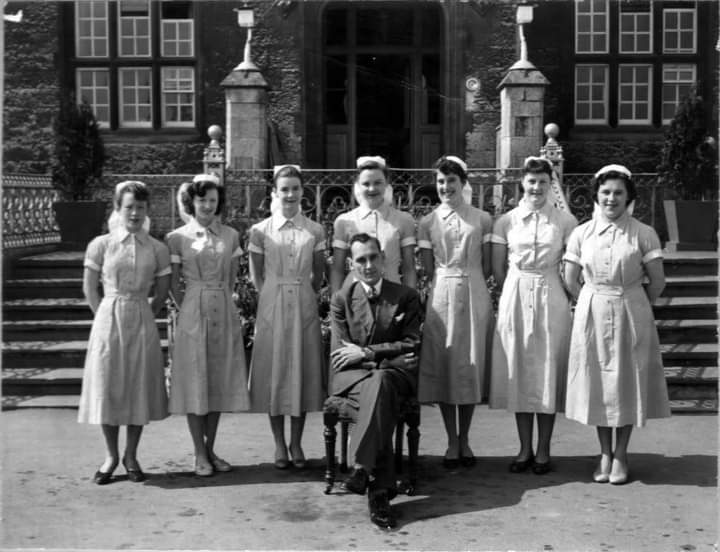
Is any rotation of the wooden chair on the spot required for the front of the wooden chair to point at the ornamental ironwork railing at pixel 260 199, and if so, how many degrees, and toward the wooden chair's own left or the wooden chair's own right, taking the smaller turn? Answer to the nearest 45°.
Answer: approximately 180°

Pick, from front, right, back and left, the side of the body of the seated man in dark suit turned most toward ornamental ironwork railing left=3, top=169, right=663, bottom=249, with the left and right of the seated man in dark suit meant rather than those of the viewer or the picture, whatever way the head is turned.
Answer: back

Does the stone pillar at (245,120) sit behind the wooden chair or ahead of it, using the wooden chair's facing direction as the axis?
behind

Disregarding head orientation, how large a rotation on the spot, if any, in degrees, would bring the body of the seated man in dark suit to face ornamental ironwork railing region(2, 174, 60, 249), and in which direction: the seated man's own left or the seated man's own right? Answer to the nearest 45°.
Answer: approximately 135° to the seated man's own right

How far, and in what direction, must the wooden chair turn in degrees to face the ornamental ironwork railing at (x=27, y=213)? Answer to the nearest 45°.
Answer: approximately 135° to its right

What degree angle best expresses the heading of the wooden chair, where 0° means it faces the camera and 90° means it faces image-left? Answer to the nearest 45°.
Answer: approximately 0°

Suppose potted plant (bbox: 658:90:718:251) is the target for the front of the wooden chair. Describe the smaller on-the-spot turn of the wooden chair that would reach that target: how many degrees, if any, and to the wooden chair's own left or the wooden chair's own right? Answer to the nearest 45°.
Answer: approximately 135° to the wooden chair's own left

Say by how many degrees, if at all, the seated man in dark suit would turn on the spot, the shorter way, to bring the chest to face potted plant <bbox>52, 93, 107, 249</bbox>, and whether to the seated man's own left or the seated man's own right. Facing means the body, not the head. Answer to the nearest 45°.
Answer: approximately 135° to the seated man's own right

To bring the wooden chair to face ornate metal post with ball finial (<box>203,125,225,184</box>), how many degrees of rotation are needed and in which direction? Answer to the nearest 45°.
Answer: approximately 180°

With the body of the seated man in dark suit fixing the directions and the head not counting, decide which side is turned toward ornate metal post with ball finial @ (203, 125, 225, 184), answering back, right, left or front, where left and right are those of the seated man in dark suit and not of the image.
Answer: back
